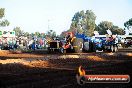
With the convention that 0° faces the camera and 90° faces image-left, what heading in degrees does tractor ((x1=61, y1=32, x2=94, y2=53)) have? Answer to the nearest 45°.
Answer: approximately 45°
